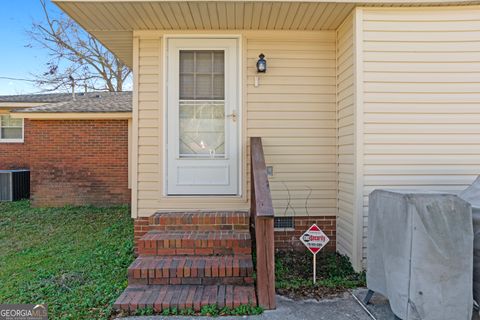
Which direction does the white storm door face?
toward the camera

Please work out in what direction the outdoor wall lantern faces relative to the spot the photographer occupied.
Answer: facing the viewer

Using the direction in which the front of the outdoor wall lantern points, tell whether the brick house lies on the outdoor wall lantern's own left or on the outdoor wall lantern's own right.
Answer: on the outdoor wall lantern's own right

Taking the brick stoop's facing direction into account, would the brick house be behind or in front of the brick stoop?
behind

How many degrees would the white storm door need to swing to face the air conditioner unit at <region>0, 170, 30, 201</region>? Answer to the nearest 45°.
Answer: approximately 135° to its right

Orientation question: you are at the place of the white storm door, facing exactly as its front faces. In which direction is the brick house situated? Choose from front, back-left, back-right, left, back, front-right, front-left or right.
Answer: back-right

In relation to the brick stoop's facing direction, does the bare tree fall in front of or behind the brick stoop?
behind

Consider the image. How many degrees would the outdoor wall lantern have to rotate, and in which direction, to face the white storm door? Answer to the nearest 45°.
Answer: approximately 90° to its right

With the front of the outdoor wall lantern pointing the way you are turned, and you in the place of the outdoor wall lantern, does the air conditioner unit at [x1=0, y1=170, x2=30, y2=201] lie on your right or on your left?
on your right

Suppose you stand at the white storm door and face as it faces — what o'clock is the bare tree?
The bare tree is roughly at 5 o'clock from the white storm door.
